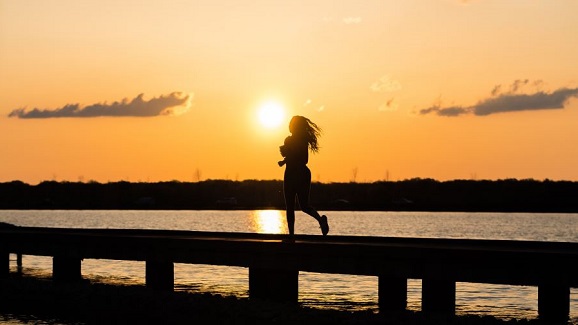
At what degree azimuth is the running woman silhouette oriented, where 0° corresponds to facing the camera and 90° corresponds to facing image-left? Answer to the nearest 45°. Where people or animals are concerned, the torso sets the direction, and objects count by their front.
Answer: approximately 90°
